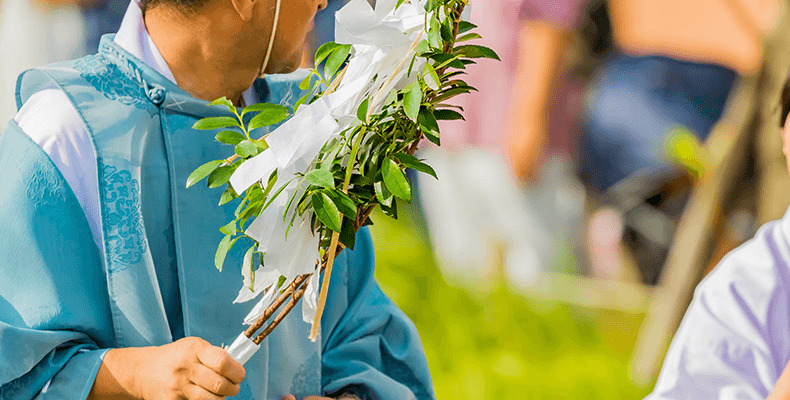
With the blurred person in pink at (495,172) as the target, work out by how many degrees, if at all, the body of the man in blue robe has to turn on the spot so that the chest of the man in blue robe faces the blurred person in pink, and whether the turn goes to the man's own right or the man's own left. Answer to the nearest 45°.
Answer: approximately 90° to the man's own left

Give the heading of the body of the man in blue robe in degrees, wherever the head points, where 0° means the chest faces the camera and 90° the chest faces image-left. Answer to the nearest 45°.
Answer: approximately 315°

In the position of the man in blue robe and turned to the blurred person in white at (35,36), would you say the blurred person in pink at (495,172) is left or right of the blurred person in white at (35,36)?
right

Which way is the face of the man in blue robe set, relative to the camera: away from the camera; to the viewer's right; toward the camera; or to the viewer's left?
to the viewer's right
